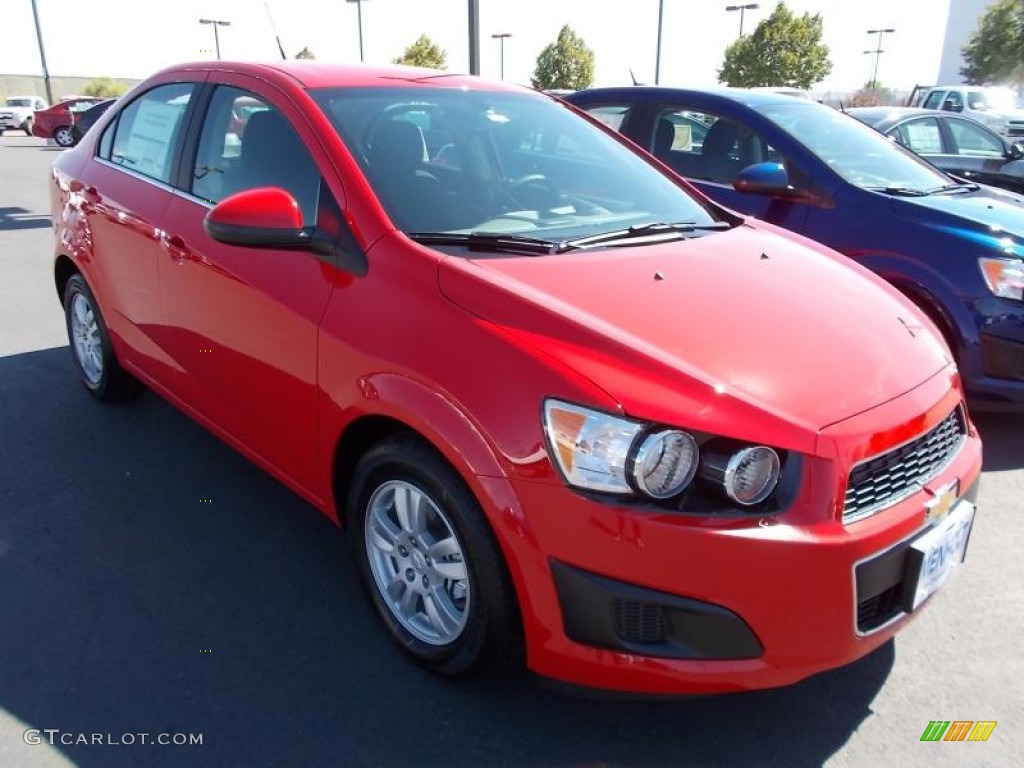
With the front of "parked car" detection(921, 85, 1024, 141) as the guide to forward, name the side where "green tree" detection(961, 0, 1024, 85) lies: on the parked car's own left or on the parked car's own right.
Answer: on the parked car's own left

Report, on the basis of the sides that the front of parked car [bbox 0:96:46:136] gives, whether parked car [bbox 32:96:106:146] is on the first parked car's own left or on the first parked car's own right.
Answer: on the first parked car's own left

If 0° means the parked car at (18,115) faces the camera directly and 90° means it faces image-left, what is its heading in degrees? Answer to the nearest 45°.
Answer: approximately 45°

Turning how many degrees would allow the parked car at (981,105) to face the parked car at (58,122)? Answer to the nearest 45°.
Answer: approximately 135° to its right

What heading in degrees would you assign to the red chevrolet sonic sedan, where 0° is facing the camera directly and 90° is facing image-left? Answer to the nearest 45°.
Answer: approximately 315°

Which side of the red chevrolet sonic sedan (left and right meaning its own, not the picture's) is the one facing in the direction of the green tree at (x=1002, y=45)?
left

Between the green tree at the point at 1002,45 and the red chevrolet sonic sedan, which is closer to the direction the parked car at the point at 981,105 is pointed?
the red chevrolet sonic sedan

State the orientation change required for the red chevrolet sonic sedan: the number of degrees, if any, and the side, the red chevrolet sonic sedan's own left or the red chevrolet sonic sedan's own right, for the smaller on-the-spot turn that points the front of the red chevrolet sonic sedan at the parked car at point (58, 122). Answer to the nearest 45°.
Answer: approximately 180°

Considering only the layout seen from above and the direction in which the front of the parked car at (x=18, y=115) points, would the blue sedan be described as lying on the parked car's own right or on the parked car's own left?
on the parked car's own left

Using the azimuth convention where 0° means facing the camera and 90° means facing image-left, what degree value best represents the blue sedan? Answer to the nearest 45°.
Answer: approximately 315°

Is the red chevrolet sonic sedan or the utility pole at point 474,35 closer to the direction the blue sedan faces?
the red chevrolet sonic sedan
